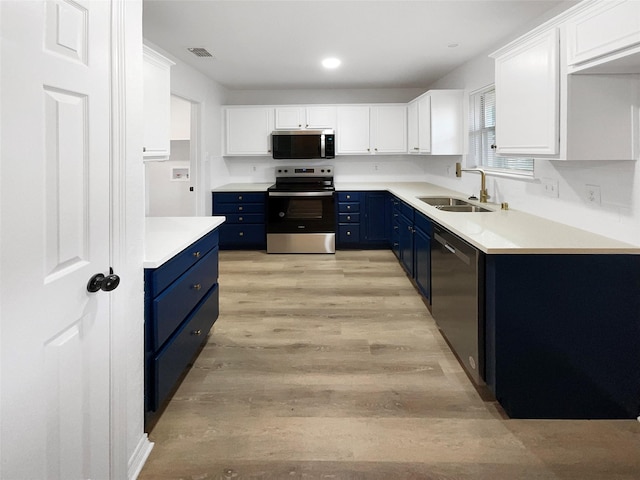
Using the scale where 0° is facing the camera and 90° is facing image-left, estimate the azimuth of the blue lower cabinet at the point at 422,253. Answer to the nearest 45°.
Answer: approximately 90°

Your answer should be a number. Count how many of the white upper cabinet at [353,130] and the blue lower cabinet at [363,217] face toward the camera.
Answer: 2

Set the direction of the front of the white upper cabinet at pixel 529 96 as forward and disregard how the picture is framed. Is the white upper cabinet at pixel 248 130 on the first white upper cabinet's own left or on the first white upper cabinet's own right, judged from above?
on the first white upper cabinet's own right

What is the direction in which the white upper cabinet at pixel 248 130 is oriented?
toward the camera

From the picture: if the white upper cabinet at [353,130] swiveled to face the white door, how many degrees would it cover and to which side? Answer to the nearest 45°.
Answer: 0° — it already faces it

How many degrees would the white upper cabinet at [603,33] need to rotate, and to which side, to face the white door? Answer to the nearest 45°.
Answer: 0° — it already faces it

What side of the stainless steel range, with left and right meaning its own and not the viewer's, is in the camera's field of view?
front

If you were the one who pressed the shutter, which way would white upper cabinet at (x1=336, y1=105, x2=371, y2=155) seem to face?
facing the viewer

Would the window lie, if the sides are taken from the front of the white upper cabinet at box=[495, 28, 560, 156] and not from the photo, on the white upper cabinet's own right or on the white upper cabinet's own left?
on the white upper cabinet's own right

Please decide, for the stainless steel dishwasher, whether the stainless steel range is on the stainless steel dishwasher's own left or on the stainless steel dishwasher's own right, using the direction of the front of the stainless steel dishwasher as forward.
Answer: on the stainless steel dishwasher's own right
